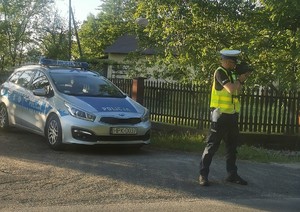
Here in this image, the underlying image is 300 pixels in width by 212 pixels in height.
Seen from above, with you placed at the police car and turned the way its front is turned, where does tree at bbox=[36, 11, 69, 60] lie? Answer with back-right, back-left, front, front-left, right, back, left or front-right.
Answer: back-left

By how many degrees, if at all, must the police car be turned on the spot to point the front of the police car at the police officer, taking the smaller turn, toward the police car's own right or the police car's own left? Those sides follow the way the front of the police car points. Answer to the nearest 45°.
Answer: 0° — it already faces them

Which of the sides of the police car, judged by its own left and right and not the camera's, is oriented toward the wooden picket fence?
left

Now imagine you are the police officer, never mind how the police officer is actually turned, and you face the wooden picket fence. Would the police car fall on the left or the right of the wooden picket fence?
left

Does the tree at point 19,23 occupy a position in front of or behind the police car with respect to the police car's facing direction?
behind

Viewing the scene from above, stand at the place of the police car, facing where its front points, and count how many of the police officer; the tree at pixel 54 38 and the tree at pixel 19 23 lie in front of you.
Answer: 1

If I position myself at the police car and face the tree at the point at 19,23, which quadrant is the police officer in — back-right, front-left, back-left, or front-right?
back-right

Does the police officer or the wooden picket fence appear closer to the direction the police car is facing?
the police officer

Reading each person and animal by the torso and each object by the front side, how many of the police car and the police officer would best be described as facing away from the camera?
0

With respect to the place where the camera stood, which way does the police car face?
facing the viewer and to the right of the viewer

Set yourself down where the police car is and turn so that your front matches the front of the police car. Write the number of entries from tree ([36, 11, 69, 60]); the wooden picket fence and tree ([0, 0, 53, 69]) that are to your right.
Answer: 0
